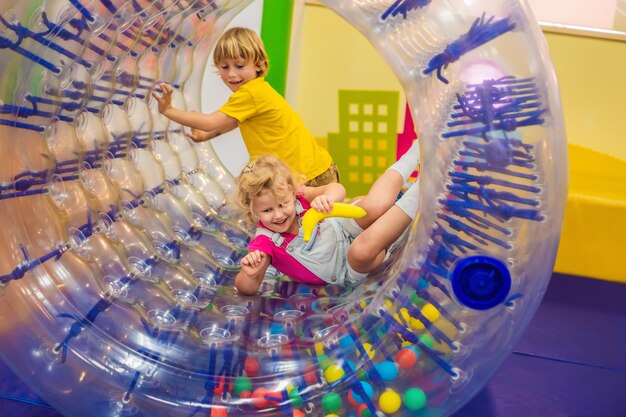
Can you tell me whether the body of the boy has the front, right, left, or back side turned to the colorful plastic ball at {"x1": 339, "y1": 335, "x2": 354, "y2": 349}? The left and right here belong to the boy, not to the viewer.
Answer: left

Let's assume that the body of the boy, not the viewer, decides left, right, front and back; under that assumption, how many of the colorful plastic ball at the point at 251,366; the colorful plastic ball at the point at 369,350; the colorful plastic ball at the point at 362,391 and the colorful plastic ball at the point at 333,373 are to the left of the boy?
4

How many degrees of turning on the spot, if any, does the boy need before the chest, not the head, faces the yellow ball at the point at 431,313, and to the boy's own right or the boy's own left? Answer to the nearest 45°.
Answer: approximately 90° to the boy's own left

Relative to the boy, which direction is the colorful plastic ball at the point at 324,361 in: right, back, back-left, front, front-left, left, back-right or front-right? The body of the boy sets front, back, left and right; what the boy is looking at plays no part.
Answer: left

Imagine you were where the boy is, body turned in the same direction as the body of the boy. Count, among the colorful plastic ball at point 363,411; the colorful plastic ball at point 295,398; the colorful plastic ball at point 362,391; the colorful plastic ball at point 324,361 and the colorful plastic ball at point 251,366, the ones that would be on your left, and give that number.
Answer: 5

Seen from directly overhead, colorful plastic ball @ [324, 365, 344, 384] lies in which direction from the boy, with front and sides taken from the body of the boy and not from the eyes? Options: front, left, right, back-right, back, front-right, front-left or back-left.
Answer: left

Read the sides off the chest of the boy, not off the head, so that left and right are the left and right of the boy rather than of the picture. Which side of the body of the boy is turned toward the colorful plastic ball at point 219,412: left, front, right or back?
left

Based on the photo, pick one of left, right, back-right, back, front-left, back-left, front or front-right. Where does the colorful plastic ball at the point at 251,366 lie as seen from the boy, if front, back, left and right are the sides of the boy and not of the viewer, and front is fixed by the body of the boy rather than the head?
left

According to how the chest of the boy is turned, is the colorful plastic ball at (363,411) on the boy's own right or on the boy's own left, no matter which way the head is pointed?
on the boy's own left

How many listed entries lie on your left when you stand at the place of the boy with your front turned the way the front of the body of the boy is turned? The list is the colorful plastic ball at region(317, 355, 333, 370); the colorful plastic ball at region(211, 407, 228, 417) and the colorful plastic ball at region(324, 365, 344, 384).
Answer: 3

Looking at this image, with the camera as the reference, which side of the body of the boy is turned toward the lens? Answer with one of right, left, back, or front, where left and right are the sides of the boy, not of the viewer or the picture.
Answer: left
